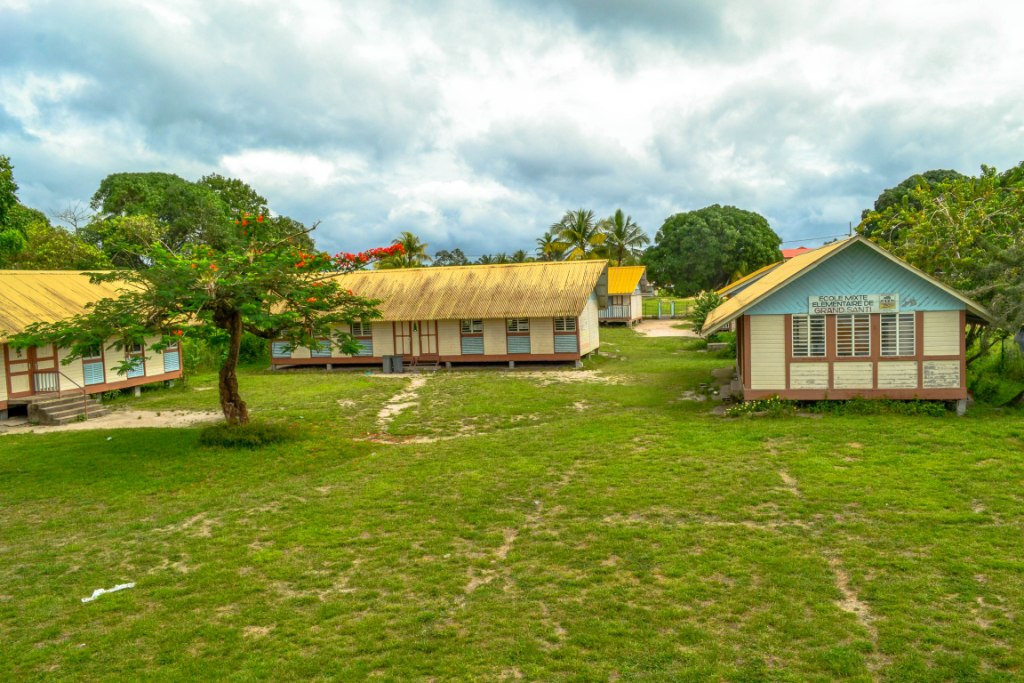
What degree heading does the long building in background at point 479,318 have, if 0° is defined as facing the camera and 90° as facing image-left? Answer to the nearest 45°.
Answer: approximately 0°

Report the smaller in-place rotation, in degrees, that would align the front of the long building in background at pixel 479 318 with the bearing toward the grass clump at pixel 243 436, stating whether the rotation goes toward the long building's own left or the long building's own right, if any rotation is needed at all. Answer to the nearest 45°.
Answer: approximately 45° to the long building's own right

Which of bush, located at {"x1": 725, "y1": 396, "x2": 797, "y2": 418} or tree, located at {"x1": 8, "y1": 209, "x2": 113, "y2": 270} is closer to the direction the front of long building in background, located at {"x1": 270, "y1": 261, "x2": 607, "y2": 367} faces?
the bush

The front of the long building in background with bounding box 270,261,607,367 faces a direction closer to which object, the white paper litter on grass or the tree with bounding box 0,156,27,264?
the white paper litter on grass

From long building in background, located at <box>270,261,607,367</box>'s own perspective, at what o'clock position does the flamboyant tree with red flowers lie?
The flamboyant tree with red flowers is roughly at 1 o'clock from the long building in background.

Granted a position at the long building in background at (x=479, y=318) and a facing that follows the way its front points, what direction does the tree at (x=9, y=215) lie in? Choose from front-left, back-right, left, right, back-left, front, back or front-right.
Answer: right
